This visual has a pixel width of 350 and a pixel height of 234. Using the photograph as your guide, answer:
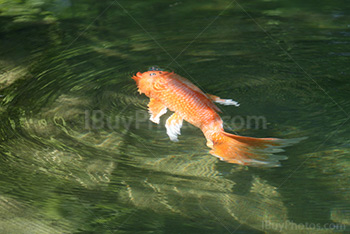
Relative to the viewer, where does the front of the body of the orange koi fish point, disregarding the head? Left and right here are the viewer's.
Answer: facing away from the viewer and to the left of the viewer
